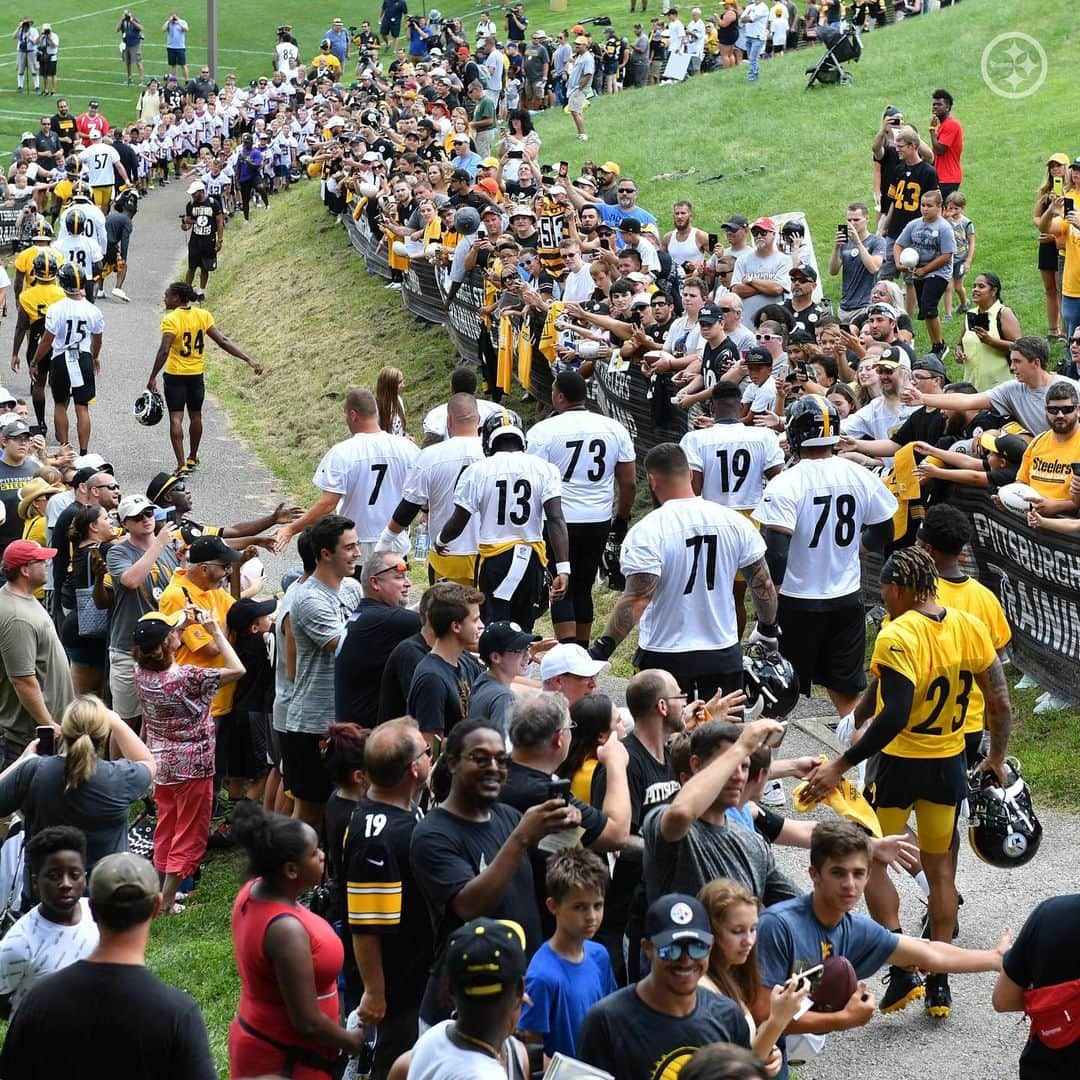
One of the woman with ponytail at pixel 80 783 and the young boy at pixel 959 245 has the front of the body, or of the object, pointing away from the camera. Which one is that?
the woman with ponytail

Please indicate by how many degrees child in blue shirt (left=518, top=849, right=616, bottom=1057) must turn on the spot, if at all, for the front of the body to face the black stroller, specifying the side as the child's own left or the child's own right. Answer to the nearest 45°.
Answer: approximately 135° to the child's own left

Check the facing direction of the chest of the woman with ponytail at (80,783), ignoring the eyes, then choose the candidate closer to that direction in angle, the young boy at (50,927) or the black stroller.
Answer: the black stroller

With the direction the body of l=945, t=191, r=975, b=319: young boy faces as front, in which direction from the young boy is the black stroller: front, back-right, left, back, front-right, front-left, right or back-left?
back-right

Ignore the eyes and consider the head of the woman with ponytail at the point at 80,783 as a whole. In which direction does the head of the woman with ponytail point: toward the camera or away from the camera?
away from the camera

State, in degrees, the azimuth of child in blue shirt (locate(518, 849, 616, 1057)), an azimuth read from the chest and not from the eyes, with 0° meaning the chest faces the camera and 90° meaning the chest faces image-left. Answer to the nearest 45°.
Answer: approximately 315°

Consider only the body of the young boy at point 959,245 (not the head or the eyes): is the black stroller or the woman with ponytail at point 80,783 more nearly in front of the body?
the woman with ponytail

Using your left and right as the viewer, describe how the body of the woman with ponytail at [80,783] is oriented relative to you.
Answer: facing away from the viewer

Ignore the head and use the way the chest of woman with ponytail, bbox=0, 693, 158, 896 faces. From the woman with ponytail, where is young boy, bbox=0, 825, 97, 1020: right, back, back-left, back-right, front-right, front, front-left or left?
back

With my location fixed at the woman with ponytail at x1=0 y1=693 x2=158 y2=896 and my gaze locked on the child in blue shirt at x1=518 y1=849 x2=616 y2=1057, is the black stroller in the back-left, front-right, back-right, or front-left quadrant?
back-left
